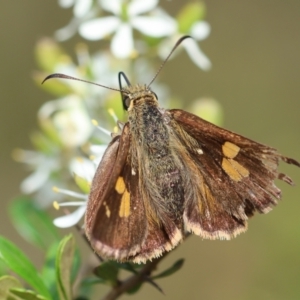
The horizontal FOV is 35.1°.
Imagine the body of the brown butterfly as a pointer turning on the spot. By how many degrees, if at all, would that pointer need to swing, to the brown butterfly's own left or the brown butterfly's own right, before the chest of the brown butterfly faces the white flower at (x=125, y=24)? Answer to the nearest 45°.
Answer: approximately 45° to the brown butterfly's own left

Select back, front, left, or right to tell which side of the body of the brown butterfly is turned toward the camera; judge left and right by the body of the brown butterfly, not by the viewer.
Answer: back

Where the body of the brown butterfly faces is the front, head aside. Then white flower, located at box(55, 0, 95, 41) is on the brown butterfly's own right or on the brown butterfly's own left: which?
on the brown butterfly's own left
